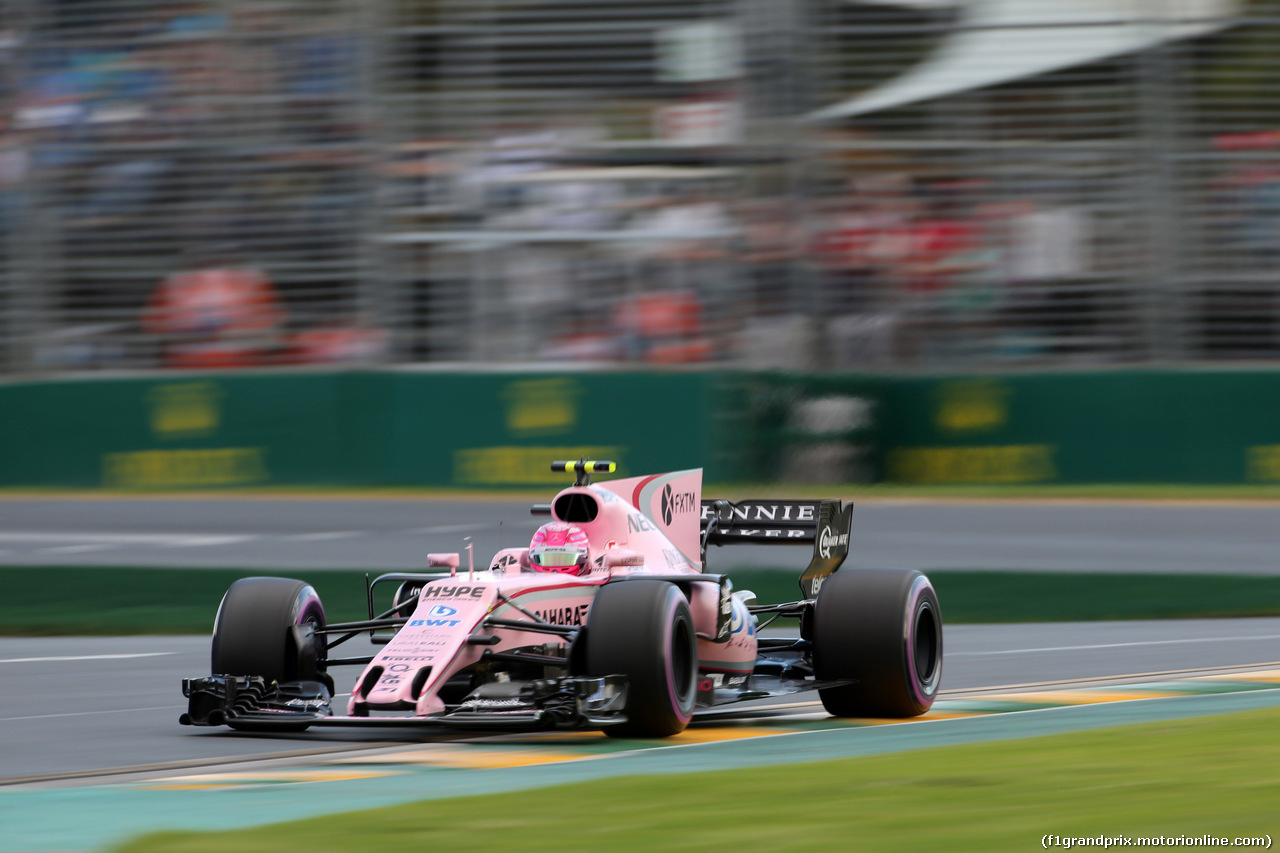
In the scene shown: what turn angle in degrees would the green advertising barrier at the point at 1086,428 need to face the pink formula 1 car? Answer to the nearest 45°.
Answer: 0° — it already faces it

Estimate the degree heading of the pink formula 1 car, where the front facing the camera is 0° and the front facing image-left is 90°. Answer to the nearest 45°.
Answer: approximately 45°

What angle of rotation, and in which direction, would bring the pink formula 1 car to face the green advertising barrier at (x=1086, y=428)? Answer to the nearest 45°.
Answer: approximately 180°

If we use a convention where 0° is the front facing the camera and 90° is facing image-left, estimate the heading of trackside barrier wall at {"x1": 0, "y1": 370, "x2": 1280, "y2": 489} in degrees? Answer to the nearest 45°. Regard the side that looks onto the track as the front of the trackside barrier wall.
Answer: approximately 0°

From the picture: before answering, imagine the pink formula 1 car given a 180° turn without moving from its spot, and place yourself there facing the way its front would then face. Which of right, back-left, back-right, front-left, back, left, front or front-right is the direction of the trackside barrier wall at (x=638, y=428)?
front-left

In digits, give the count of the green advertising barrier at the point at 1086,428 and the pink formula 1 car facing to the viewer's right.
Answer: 0
